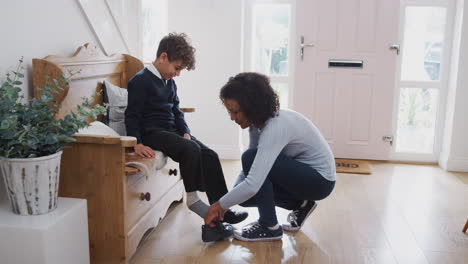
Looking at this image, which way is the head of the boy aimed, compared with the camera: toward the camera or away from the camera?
toward the camera

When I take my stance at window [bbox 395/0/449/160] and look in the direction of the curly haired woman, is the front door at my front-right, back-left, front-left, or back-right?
front-right

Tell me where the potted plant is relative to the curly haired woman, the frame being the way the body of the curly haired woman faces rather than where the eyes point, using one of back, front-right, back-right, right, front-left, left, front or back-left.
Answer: front-left

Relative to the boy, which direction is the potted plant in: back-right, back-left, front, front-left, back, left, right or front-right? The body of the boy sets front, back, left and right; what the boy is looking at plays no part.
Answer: right

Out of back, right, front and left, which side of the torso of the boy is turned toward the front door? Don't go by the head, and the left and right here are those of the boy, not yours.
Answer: left

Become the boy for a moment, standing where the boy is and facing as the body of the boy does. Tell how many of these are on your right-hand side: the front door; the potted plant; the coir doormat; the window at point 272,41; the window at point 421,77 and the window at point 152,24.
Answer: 1

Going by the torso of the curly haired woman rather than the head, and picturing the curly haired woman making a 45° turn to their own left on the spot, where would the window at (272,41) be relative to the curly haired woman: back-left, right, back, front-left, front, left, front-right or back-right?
back-right

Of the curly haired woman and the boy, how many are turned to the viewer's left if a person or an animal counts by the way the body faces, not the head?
1

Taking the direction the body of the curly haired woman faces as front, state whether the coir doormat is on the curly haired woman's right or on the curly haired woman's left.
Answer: on the curly haired woman's right

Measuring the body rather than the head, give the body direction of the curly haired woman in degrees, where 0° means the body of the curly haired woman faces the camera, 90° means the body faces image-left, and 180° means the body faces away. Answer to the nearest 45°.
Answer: approximately 90°

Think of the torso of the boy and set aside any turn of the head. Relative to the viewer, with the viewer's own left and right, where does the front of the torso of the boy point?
facing the viewer and to the right of the viewer

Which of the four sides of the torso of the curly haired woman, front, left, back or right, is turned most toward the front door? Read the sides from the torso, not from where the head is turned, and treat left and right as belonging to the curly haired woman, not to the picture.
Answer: right
